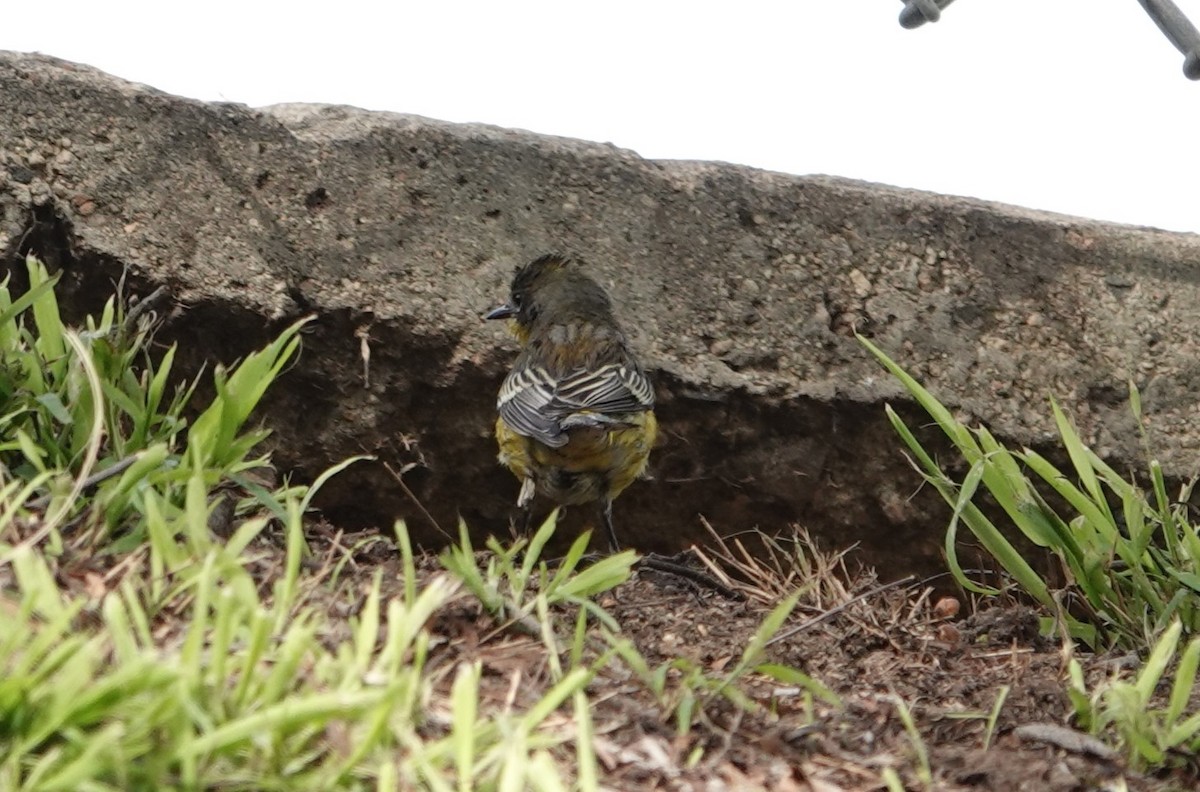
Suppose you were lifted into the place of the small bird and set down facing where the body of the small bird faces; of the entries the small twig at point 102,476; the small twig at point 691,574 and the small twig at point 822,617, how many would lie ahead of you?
0

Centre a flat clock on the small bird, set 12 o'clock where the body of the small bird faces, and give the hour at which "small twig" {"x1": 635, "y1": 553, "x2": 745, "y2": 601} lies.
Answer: The small twig is roughly at 5 o'clock from the small bird.

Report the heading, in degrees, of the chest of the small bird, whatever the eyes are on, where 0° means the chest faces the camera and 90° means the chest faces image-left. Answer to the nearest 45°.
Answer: approximately 180°

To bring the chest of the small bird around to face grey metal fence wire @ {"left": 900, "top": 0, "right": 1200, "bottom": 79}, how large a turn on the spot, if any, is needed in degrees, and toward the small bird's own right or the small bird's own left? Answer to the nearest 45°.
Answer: approximately 90° to the small bird's own right

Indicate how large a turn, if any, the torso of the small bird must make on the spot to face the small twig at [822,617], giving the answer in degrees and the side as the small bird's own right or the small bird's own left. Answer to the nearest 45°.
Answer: approximately 180°

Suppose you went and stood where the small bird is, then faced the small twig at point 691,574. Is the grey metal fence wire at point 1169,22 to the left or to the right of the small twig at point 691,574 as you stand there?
left
